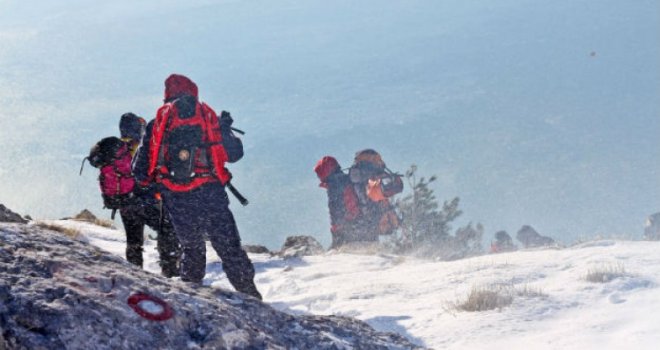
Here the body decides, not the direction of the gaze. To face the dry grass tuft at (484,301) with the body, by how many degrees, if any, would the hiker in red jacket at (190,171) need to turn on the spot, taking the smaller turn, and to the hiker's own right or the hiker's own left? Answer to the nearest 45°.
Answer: approximately 90° to the hiker's own right

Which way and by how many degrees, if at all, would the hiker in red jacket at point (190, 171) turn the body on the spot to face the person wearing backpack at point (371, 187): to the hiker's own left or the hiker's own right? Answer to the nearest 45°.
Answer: approximately 45° to the hiker's own right

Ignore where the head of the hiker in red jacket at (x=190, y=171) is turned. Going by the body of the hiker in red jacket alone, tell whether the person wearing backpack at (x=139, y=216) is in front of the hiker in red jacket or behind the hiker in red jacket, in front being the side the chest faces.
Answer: in front

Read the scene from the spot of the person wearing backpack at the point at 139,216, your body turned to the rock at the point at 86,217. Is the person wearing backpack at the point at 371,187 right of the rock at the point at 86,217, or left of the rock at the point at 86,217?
right

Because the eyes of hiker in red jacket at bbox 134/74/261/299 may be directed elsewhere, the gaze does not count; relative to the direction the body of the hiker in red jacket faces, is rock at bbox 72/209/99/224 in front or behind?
in front

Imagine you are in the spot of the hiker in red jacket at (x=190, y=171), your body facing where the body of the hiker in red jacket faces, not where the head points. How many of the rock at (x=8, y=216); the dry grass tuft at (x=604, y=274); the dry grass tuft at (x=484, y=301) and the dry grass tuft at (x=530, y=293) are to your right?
3

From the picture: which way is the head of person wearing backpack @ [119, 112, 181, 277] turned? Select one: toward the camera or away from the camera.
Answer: away from the camera

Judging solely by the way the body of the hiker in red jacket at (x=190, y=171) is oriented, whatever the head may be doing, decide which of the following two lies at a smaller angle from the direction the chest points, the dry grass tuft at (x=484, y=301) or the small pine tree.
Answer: the small pine tree

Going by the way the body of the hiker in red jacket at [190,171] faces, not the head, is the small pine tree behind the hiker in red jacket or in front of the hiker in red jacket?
in front

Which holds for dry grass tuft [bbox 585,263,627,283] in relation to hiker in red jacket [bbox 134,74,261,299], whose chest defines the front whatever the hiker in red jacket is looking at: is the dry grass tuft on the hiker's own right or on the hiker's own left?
on the hiker's own right

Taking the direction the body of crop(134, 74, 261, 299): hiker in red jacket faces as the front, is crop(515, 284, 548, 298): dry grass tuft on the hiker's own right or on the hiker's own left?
on the hiker's own right

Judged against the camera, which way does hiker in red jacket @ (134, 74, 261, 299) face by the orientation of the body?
away from the camera
